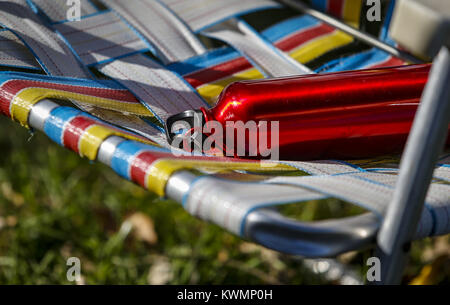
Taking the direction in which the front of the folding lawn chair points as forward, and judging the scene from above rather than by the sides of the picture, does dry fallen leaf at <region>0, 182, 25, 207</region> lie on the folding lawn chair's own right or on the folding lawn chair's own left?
on the folding lawn chair's own right

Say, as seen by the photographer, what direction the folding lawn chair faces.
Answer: facing the viewer and to the left of the viewer
